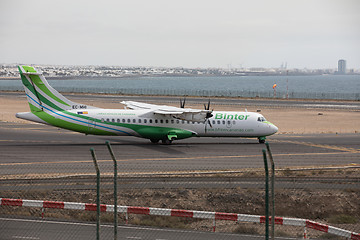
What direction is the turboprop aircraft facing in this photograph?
to the viewer's right

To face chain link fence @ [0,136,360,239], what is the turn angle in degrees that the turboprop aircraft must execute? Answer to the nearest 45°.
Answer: approximately 90° to its right
